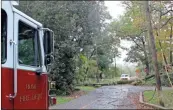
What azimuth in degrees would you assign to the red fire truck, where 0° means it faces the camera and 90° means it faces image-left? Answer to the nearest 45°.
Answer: approximately 225°
